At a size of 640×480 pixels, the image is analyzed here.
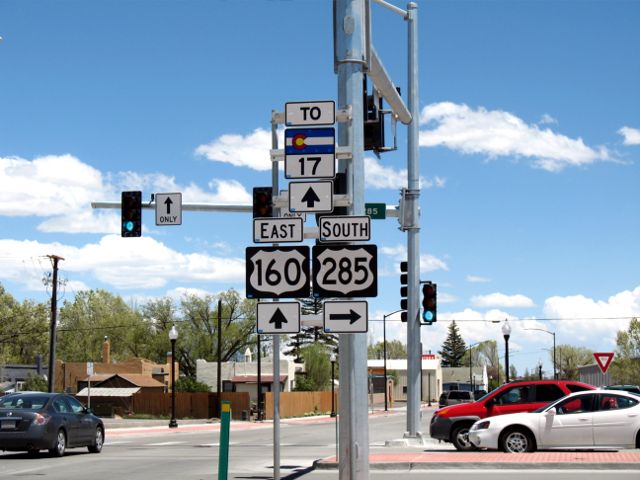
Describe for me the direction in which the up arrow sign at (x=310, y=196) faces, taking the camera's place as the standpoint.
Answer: facing the viewer

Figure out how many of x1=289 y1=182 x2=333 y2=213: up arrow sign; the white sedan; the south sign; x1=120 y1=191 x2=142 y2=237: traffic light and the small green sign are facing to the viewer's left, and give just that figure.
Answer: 1

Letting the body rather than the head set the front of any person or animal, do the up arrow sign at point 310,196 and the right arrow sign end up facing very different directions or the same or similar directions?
same or similar directions

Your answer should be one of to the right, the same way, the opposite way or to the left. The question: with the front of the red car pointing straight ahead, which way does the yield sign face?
to the left

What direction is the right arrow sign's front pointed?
toward the camera

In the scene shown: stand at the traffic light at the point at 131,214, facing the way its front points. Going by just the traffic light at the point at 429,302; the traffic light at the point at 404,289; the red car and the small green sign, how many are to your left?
4

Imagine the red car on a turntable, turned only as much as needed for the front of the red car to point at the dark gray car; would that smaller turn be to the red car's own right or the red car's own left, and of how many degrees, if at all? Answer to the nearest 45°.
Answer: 0° — it already faces it

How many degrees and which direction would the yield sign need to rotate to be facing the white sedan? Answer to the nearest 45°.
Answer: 0° — it already faces it

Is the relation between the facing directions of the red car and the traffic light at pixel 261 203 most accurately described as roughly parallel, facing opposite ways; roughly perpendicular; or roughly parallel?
roughly perpendicular

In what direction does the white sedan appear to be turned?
to the viewer's left

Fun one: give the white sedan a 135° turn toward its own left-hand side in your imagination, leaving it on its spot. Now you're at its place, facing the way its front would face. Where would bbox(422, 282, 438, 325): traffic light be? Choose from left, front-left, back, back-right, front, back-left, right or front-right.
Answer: back
